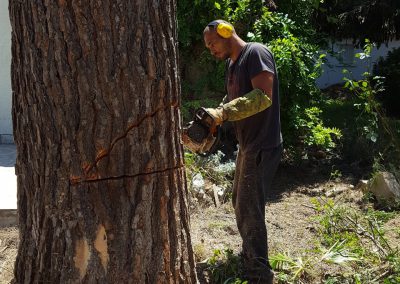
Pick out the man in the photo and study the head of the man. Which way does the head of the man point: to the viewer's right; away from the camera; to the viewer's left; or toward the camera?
to the viewer's left

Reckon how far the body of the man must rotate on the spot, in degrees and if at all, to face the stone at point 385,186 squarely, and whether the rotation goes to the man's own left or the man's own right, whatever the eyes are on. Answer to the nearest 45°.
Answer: approximately 135° to the man's own right

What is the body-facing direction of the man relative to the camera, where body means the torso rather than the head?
to the viewer's left

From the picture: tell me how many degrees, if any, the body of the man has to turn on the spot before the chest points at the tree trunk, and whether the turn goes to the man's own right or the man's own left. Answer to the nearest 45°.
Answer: approximately 45° to the man's own left

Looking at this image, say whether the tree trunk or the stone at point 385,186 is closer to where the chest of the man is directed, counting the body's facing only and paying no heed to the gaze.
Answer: the tree trunk
